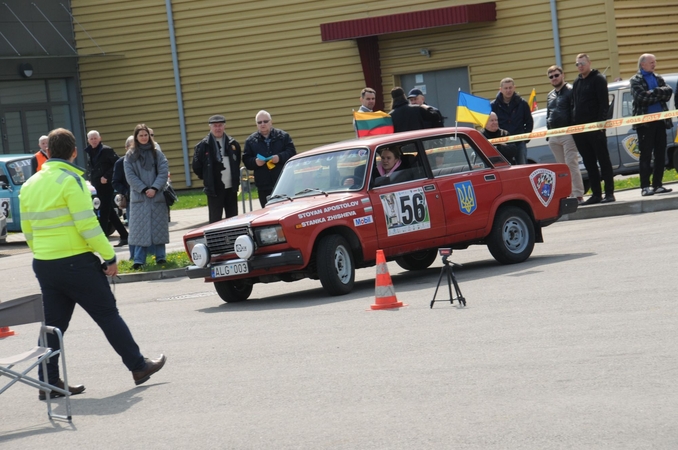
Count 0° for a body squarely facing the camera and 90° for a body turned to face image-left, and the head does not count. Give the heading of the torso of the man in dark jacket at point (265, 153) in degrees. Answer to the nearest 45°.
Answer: approximately 0°

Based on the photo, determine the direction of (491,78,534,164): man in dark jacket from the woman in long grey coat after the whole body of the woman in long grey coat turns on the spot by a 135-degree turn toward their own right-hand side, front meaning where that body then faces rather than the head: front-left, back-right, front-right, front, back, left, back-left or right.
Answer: back-right

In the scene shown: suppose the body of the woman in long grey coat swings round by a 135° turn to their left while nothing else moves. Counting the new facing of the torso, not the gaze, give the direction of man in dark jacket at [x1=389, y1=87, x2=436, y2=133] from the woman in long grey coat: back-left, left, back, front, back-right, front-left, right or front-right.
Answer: front-right

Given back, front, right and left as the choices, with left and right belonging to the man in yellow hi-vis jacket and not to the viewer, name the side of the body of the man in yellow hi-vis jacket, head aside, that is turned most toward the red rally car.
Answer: front

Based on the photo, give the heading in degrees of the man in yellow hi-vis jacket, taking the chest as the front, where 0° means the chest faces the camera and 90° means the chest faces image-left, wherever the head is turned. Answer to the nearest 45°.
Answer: approximately 225°

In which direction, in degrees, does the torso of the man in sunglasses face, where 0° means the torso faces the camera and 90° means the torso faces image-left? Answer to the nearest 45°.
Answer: approximately 45°

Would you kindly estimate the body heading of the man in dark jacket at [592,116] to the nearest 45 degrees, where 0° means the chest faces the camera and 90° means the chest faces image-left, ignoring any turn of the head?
approximately 45°

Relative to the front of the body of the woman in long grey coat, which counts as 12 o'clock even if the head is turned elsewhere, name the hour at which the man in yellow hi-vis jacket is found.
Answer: The man in yellow hi-vis jacket is roughly at 12 o'clock from the woman in long grey coat.
